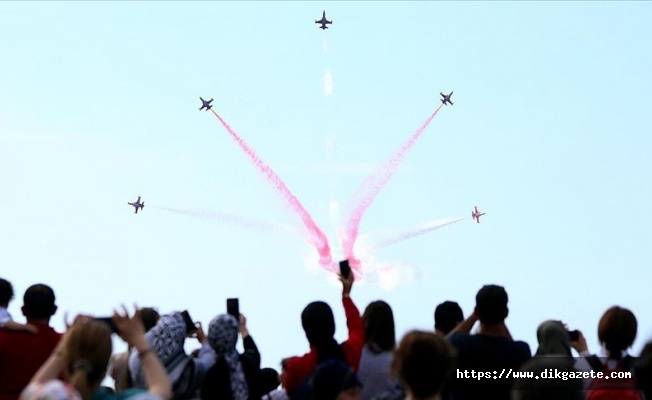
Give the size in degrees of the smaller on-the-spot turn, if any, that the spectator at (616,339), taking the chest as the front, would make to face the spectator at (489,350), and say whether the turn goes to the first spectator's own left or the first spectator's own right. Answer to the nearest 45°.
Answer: approximately 90° to the first spectator's own left

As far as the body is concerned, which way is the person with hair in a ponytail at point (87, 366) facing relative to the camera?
away from the camera

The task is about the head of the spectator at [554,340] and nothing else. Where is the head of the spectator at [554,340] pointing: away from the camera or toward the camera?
away from the camera

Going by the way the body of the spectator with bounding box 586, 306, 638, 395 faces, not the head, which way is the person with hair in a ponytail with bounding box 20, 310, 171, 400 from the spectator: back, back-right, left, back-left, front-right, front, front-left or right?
back-left

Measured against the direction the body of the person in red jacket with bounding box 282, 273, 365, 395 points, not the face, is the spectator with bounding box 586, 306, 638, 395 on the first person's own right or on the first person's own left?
on the first person's own right

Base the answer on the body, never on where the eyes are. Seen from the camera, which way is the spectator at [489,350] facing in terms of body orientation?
away from the camera

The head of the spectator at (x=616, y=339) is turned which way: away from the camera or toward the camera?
away from the camera

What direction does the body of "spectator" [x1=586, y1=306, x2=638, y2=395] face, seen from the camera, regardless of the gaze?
away from the camera

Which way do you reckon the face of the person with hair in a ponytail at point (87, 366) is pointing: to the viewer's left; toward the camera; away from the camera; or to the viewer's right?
away from the camera

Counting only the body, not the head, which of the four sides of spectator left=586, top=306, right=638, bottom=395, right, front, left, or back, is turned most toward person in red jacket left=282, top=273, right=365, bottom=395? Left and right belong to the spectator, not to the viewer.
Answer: left

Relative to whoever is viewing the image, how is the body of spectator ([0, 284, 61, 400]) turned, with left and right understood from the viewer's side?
facing away from the viewer

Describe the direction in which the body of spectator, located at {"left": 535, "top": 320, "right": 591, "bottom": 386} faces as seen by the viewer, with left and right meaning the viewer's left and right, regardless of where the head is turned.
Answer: facing away from the viewer and to the right of the viewer
